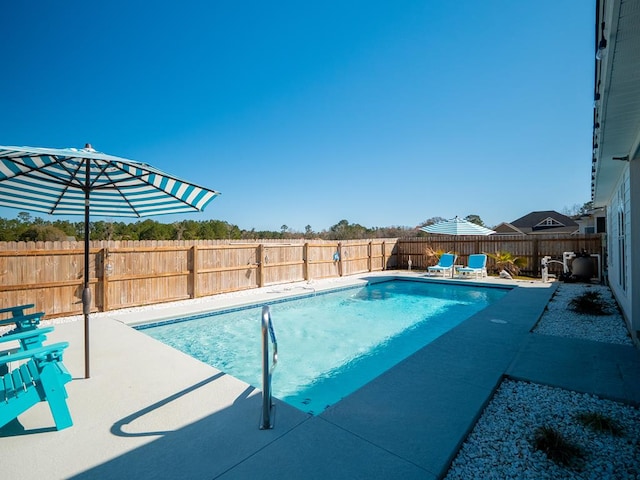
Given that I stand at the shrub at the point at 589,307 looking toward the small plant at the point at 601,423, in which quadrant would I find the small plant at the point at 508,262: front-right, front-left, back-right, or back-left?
back-right

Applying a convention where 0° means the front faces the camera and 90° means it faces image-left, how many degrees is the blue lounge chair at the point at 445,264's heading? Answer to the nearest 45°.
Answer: approximately 45°

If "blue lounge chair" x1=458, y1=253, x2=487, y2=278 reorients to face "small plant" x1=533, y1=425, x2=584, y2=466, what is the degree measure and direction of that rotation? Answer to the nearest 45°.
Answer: approximately 45° to its left

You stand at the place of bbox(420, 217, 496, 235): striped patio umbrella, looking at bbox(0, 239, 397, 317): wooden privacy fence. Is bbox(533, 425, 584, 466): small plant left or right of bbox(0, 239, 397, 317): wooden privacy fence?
left

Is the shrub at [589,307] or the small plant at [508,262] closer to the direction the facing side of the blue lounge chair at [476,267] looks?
the shrub

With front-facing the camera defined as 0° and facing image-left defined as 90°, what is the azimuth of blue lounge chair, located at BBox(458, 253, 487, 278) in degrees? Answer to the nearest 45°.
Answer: approximately 45°
